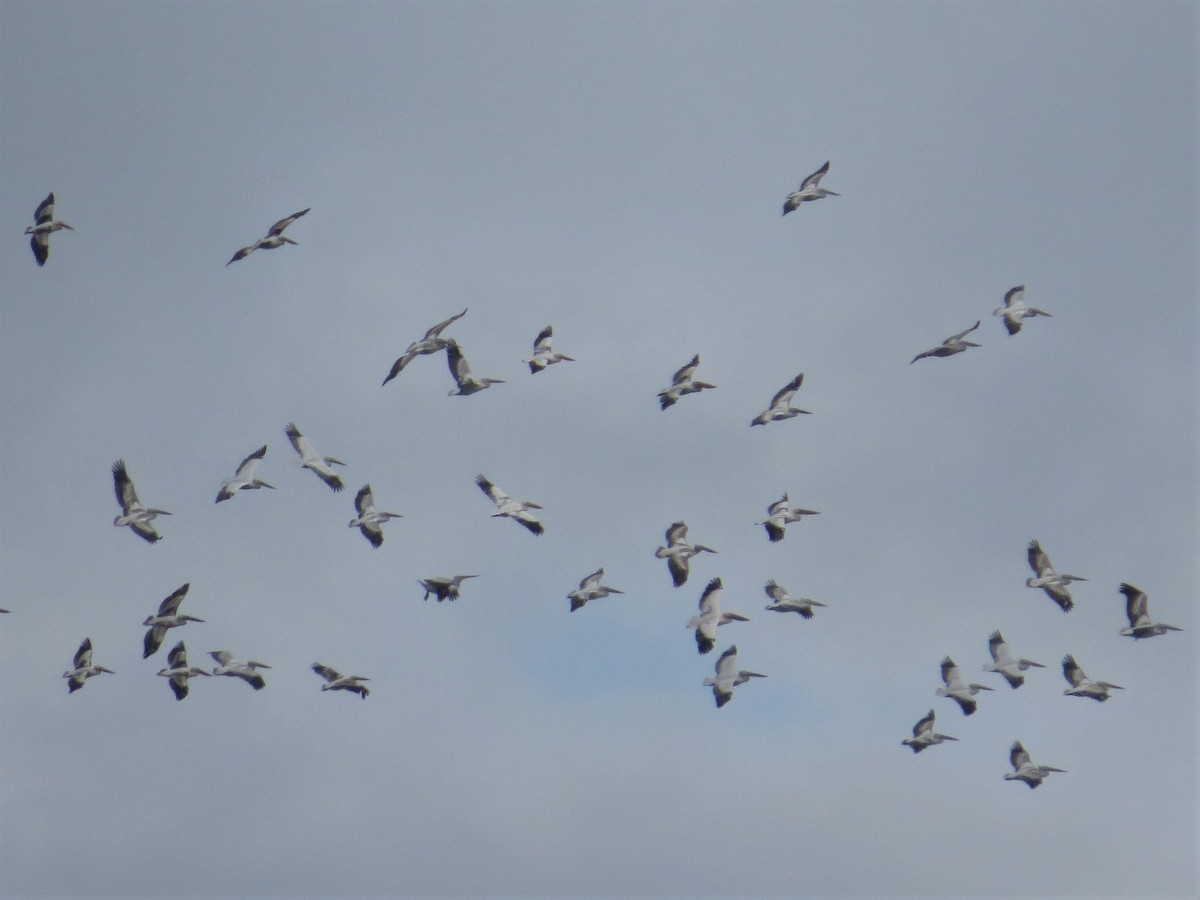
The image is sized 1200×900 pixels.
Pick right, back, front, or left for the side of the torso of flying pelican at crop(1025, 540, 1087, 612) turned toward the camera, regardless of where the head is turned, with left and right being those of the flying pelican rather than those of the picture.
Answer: right

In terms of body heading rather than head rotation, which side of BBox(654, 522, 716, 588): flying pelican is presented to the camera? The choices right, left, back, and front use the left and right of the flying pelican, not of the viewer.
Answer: right

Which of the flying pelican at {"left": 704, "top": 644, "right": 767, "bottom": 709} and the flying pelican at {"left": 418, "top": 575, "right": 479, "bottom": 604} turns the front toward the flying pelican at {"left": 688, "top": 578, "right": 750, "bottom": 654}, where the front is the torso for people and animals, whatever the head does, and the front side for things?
the flying pelican at {"left": 418, "top": 575, "right": 479, "bottom": 604}

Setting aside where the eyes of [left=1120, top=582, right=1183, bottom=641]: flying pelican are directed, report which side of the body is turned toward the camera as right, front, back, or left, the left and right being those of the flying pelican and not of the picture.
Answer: right

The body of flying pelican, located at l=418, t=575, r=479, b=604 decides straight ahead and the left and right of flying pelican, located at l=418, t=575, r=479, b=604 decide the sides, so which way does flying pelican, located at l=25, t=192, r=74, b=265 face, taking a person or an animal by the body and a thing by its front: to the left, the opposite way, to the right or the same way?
the same way

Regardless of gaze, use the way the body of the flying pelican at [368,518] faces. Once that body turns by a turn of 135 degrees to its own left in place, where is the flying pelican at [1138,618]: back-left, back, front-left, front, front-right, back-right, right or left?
back-right

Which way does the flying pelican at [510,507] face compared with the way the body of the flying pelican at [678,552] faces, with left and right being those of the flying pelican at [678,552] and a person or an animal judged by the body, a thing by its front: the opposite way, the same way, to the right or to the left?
the same way

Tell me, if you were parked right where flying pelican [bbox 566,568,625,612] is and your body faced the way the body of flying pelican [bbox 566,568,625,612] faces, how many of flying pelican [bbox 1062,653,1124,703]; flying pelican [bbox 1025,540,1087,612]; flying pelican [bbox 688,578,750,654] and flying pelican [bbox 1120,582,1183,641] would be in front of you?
4

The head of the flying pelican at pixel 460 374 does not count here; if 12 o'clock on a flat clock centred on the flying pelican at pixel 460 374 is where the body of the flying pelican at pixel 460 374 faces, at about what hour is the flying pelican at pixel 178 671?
the flying pelican at pixel 178 671 is roughly at 7 o'clock from the flying pelican at pixel 460 374.

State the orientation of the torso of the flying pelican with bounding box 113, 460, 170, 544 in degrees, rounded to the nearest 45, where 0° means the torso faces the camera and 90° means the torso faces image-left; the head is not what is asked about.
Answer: approximately 270°

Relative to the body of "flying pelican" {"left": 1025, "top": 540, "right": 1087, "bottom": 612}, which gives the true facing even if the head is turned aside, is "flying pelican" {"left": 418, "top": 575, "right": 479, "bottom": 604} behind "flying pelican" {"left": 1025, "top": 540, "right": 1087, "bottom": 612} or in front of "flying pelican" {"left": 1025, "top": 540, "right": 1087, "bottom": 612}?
behind

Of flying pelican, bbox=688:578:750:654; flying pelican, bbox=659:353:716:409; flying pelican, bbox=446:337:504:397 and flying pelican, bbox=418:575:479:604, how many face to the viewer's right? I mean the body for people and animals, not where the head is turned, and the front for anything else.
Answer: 4

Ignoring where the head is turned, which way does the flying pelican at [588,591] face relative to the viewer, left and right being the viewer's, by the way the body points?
facing to the right of the viewer

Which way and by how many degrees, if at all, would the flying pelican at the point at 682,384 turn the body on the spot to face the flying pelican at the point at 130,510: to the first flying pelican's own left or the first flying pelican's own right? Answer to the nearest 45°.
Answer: approximately 180°

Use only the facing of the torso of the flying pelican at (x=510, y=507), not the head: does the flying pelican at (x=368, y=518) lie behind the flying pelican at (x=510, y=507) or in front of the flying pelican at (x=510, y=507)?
behind

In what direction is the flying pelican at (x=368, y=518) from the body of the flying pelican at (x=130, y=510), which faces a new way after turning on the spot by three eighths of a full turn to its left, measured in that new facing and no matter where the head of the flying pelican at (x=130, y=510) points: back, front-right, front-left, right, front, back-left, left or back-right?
back-right

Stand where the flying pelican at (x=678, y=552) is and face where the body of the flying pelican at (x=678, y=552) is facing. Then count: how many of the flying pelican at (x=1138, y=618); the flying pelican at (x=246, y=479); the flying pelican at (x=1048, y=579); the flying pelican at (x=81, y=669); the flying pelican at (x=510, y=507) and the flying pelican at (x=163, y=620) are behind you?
4

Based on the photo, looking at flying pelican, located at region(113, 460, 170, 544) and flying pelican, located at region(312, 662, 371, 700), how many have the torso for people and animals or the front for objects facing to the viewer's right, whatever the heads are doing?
2

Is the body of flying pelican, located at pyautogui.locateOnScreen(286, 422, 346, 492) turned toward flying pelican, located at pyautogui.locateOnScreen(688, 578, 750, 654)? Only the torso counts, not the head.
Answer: yes
